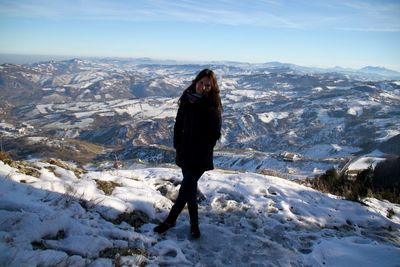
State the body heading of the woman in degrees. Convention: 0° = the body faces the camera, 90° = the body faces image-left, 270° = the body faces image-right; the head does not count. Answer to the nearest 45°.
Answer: approximately 45°
